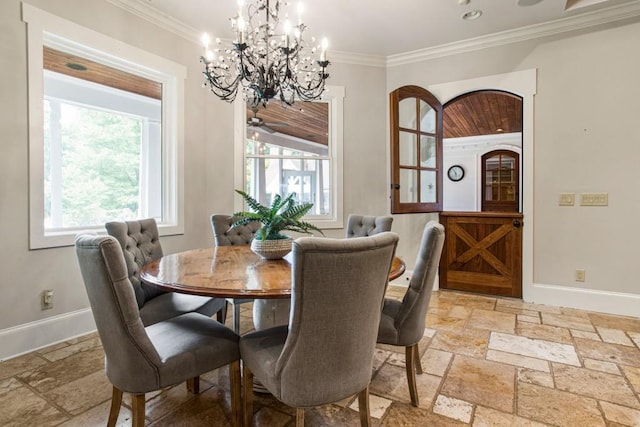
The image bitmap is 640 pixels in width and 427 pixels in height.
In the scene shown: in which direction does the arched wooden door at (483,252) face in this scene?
toward the camera

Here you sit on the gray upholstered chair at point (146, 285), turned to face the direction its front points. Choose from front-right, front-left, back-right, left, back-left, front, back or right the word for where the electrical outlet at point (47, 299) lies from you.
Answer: back

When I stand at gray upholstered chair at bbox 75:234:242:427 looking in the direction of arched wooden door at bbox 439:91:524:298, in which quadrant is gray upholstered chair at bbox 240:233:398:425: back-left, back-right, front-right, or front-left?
front-right

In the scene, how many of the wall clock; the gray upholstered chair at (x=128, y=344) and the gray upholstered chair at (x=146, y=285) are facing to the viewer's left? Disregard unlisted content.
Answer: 0

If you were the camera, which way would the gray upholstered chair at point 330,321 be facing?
facing away from the viewer and to the left of the viewer

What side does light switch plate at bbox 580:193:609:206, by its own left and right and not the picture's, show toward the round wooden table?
front

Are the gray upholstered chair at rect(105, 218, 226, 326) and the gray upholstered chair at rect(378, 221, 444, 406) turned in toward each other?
yes

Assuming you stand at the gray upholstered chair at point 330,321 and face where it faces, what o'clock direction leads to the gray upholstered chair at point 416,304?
the gray upholstered chair at point 416,304 is roughly at 3 o'clock from the gray upholstered chair at point 330,321.

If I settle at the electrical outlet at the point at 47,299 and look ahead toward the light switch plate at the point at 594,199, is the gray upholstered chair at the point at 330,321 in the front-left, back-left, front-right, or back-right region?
front-right

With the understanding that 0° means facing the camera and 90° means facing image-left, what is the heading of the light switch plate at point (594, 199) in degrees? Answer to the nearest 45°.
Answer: approximately 0°

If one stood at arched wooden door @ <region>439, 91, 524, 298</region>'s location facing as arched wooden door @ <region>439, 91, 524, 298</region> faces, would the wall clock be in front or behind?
behind

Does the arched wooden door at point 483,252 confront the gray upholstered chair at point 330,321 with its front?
yes

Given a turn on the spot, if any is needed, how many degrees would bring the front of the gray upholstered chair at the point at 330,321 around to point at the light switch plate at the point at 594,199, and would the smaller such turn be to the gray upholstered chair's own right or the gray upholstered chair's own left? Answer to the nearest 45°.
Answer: approximately 90° to the gray upholstered chair's own right

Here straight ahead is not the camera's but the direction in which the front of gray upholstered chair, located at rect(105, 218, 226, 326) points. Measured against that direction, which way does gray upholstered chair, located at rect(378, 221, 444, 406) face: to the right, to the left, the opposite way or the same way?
the opposite way

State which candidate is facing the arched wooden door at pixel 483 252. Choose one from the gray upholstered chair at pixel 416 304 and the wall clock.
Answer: the wall clock

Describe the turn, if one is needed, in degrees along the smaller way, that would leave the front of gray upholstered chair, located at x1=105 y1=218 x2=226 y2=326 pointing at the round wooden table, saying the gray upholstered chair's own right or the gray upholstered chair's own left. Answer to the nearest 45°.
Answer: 0° — it already faces it

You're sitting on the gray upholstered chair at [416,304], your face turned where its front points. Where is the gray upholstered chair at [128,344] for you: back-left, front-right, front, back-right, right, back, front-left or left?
front-left

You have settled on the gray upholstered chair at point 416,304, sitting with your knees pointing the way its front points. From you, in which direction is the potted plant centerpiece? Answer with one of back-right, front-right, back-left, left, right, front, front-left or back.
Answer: front

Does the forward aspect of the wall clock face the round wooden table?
yes

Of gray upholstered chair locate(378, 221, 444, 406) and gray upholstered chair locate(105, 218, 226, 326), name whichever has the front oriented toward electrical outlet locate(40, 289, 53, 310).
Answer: gray upholstered chair locate(378, 221, 444, 406)

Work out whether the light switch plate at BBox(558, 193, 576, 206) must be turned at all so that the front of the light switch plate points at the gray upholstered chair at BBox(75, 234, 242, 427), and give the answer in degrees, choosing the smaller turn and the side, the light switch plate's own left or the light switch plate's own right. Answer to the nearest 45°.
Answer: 0° — it already faces it

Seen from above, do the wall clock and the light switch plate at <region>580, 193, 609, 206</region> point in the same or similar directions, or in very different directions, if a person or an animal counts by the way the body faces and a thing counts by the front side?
same or similar directions

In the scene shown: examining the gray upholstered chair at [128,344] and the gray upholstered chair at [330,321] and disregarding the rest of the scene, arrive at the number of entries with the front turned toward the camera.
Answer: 0
